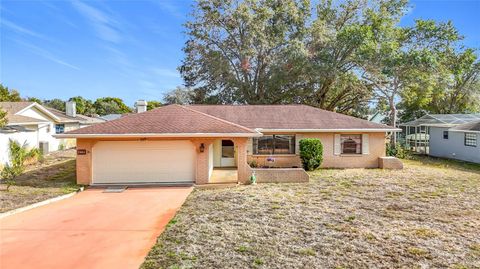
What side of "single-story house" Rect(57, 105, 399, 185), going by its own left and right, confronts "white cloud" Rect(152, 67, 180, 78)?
back

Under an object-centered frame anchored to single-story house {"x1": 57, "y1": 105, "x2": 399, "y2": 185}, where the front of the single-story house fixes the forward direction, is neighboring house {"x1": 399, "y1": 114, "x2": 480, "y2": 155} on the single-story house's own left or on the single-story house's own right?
on the single-story house's own left

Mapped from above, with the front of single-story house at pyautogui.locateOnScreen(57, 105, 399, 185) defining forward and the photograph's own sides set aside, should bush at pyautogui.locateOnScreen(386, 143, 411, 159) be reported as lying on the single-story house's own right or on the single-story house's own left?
on the single-story house's own left

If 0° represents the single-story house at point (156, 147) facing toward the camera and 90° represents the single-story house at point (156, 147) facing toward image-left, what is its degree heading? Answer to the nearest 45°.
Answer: approximately 0°

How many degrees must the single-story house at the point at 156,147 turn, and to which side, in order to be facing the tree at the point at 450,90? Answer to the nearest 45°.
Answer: approximately 135° to its left

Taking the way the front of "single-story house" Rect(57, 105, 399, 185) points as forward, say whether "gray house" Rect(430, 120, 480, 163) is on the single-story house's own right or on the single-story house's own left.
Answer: on the single-story house's own left

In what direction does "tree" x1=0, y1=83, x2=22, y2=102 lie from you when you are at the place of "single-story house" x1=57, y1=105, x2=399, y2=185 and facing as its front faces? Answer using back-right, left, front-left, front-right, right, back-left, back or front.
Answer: back-right

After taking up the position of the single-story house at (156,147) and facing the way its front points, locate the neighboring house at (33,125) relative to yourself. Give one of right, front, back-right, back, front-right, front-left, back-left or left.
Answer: back-right
